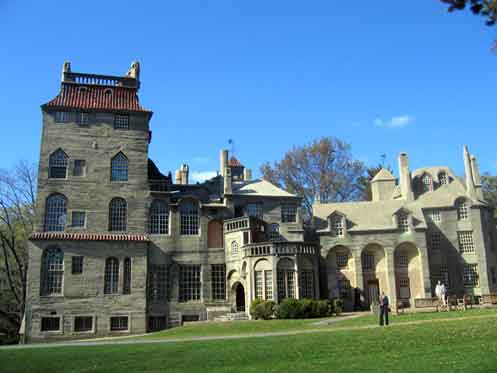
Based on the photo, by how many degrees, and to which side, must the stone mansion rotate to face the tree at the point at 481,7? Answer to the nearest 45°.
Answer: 0° — it already faces it

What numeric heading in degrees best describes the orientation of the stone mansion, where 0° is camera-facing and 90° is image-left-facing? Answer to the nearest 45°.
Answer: approximately 0°

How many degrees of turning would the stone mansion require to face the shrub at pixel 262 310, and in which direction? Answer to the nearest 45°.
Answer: approximately 45° to its left

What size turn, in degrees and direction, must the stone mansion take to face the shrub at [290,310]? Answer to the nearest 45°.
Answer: approximately 45° to its left
